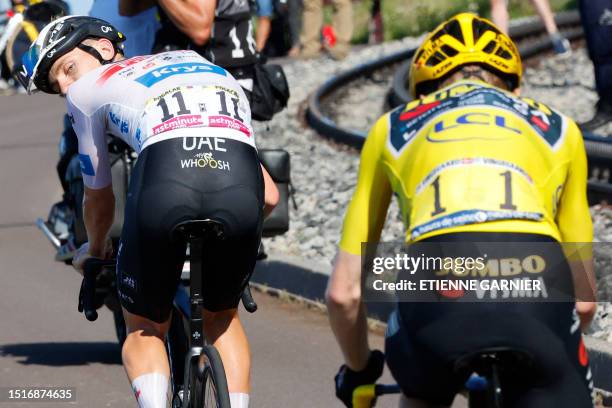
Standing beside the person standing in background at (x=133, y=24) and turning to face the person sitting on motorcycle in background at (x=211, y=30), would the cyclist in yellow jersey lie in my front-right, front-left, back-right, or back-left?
front-right

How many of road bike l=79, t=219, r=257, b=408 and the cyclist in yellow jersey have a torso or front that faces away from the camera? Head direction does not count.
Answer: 2

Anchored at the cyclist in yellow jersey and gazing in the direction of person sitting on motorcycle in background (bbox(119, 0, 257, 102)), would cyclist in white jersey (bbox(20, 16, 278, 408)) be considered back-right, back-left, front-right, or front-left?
front-left

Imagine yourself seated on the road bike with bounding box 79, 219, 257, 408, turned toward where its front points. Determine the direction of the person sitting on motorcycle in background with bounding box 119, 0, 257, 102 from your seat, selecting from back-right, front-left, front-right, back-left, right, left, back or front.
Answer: front

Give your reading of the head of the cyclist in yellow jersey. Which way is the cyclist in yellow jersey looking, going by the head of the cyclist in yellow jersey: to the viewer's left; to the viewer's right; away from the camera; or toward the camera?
away from the camera

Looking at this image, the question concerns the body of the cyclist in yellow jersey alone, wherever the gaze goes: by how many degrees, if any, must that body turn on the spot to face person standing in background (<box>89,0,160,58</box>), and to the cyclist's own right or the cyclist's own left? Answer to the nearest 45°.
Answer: approximately 45° to the cyclist's own left

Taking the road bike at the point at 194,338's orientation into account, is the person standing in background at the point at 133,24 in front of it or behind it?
in front

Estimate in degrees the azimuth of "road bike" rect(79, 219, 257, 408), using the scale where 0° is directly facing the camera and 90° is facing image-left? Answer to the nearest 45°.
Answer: approximately 180°

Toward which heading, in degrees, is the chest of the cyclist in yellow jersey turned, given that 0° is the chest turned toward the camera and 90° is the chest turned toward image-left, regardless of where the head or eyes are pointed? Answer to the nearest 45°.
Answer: approximately 180°

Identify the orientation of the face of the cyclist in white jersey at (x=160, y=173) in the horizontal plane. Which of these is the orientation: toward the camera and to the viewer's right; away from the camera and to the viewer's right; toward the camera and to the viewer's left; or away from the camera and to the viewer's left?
toward the camera and to the viewer's left
